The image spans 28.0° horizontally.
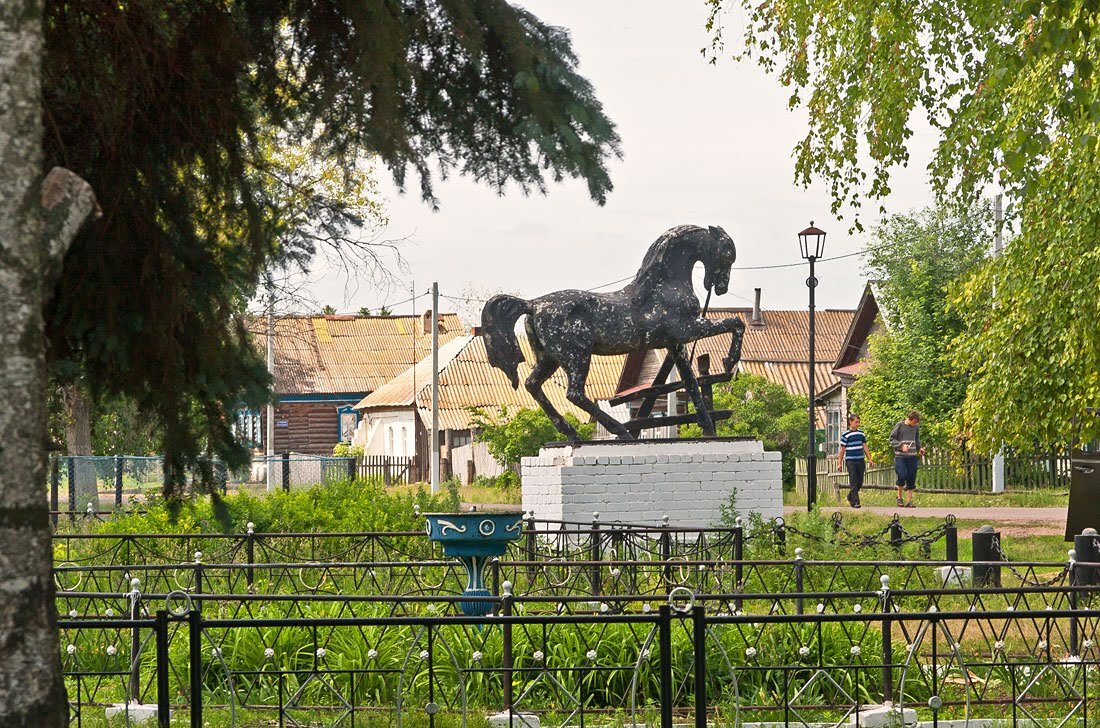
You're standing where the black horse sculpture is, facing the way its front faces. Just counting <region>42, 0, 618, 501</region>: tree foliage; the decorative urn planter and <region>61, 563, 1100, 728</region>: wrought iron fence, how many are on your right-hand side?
3

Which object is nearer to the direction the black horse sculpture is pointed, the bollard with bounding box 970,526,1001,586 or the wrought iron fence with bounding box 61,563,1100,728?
the bollard

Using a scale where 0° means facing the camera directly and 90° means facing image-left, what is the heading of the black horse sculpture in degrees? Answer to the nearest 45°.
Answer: approximately 270°

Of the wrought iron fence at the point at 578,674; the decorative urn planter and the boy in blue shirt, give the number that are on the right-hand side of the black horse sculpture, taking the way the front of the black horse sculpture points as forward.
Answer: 2

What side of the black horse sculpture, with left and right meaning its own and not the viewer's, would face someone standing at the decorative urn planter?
right

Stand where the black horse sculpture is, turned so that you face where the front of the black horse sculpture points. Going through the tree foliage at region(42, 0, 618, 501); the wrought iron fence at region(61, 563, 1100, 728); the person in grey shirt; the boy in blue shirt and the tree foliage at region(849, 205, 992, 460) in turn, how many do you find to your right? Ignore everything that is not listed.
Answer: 2

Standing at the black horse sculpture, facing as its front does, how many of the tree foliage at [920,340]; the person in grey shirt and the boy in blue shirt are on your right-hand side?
0

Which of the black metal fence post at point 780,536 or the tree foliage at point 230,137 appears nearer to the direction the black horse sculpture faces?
the black metal fence post

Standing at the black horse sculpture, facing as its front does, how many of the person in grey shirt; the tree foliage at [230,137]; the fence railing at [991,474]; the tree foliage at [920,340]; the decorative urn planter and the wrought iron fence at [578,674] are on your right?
3

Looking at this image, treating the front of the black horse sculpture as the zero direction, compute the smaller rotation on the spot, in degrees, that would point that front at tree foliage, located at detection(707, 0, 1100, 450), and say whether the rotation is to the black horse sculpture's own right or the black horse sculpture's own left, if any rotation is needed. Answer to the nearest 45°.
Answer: approximately 45° to the black horse sculpture's own right

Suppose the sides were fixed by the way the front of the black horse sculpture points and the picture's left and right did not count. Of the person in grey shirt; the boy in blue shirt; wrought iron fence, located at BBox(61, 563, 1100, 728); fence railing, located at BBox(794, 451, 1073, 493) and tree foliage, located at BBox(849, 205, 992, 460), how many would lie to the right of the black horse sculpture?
1

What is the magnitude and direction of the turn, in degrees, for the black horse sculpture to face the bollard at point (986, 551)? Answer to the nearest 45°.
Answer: approximately 45° to its right

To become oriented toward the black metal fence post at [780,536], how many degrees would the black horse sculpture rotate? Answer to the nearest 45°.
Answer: approximately 45° to its right

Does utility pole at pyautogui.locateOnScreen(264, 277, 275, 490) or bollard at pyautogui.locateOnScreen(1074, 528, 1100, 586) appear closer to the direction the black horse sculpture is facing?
the bollard

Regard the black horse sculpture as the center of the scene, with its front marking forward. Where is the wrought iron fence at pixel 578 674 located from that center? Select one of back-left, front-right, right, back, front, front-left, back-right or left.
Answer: right
